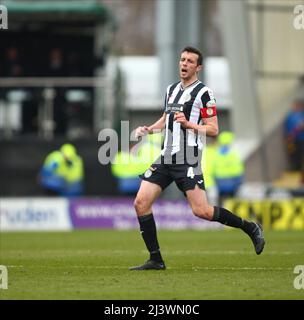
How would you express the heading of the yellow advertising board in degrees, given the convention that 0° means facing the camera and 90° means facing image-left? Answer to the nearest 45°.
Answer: approximately 0°

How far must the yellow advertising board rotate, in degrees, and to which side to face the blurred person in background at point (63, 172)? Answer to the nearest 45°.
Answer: approximately 90° to its right

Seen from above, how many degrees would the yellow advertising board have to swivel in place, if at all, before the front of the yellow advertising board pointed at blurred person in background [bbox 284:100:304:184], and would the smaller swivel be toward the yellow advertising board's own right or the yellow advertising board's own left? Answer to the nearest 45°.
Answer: approximately 180°

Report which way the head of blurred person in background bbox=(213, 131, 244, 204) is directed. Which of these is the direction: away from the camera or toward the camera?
away from the camera
